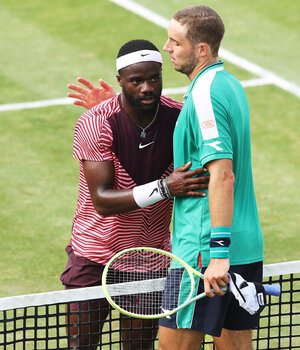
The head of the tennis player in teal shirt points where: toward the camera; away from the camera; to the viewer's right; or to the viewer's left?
to the viewer's left

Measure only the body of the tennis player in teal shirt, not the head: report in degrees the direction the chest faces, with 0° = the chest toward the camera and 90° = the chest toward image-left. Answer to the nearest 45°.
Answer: approximately 90°

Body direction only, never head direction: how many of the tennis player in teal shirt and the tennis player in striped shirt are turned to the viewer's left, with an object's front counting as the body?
1

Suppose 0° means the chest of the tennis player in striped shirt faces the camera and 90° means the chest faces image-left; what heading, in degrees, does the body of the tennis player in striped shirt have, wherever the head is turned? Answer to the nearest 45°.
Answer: approximately 315°

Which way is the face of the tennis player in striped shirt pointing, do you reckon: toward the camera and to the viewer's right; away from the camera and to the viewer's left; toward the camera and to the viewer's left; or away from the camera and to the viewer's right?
toward the camera and to the viewer's right

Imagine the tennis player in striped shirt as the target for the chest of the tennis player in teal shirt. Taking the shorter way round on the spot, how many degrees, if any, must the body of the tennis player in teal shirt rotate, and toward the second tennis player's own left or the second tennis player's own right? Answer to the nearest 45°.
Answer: approximately 45° to the second tennis player's own right
